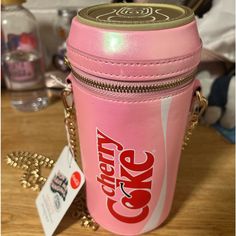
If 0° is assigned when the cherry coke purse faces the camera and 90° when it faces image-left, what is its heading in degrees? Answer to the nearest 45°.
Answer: approximately 0°
